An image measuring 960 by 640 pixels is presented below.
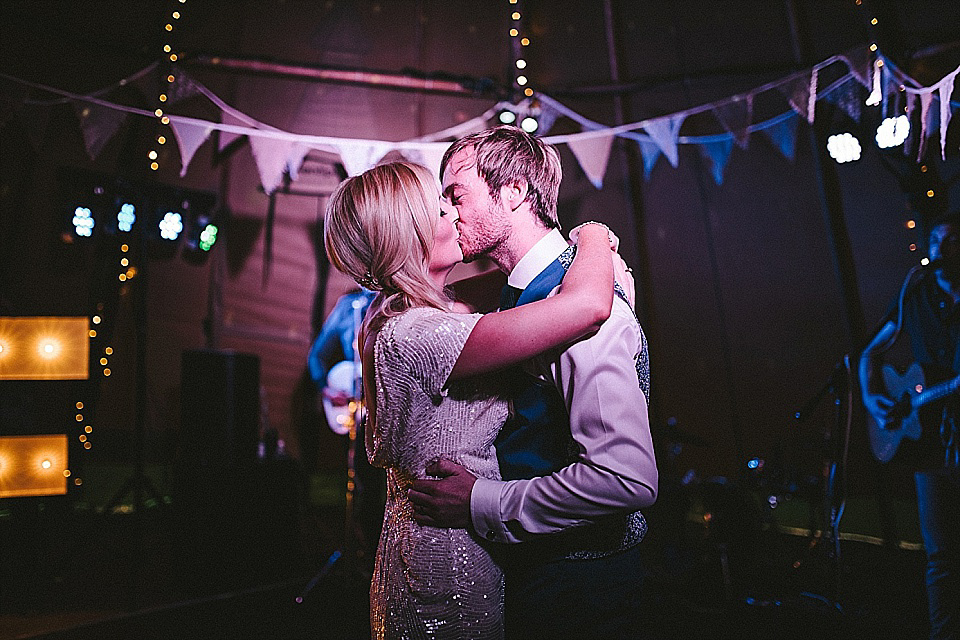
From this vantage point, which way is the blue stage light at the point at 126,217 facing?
toward the camera

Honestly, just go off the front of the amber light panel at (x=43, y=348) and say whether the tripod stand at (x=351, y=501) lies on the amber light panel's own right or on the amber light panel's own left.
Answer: on the amber light panel's own left

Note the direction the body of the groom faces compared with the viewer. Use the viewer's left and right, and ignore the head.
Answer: facing to the left of the viewer

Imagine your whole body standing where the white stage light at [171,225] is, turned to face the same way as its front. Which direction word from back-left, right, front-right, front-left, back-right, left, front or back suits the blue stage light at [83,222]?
right

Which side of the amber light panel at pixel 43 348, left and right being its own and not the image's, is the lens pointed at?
front

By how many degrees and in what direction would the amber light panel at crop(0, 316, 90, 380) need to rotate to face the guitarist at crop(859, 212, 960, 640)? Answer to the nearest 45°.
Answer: approximately 45° to its left

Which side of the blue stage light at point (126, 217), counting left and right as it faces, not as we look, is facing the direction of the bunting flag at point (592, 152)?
left

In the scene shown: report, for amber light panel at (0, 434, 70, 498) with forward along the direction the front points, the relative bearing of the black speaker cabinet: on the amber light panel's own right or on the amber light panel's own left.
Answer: on the amber light panel's own left
